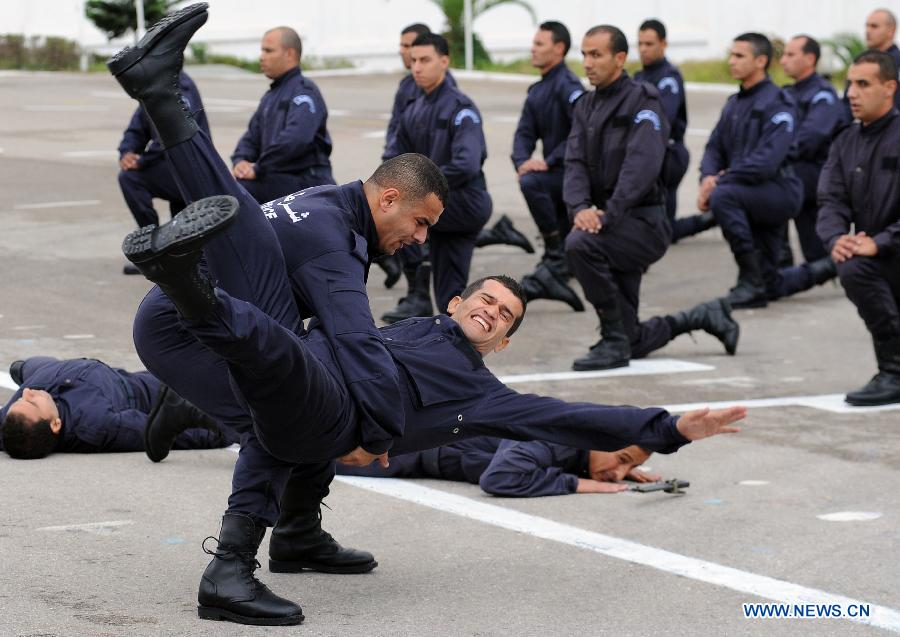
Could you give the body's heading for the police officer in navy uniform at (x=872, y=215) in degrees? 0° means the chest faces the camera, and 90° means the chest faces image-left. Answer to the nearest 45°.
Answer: approximately 45°

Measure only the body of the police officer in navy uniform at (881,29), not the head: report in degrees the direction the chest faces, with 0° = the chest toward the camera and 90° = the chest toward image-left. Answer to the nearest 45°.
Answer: approximately 45°

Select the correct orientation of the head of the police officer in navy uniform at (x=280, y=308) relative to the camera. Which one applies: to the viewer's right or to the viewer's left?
to the viewer's right

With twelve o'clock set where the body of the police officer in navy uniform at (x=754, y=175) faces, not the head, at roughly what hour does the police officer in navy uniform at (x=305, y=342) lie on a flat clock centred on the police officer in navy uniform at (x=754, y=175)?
the police officer in navy uniform at (x=305, y=342) is roughly at 11 o'clock from the police officer in navy uniform at (x=754, y=175).

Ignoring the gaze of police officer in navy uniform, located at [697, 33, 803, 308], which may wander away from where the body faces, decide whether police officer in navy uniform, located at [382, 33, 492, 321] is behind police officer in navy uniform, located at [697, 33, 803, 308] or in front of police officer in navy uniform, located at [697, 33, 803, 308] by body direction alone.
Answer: in front

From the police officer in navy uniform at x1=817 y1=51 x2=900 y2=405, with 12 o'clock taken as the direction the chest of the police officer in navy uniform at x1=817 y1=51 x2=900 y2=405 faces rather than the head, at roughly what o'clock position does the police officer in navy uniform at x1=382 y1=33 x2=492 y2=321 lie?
the police officer in navy uniform at x1=382 y1=33 x2=492 y2=321 is roughly at 2 o'clock from the police officer in navy uniform at x1=817 y1=51 x2=900 y2=405.

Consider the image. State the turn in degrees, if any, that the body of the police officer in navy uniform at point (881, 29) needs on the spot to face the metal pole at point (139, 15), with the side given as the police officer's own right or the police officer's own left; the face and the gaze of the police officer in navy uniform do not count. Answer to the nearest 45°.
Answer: approximately 90° to the police officer's own right

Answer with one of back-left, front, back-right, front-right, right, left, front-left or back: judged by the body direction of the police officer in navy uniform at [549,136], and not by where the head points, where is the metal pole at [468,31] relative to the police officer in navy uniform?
back-right

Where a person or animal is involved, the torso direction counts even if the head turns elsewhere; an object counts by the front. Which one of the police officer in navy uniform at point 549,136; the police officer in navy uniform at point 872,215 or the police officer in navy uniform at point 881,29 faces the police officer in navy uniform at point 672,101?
the police officer in navy uniform at point 881,29

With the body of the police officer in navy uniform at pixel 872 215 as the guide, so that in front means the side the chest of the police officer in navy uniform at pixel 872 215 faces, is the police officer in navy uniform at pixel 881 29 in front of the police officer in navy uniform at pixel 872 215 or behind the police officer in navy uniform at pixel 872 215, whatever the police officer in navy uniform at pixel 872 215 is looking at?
behind

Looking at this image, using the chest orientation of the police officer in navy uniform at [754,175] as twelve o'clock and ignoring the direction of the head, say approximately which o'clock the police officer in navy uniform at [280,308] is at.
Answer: the police officer in navy uniform at [280,308] is roughly at 11 o'clock from the police officer in navy uniform at [754,175].

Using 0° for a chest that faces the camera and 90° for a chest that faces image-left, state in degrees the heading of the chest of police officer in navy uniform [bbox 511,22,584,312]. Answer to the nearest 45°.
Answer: approximately 45°
